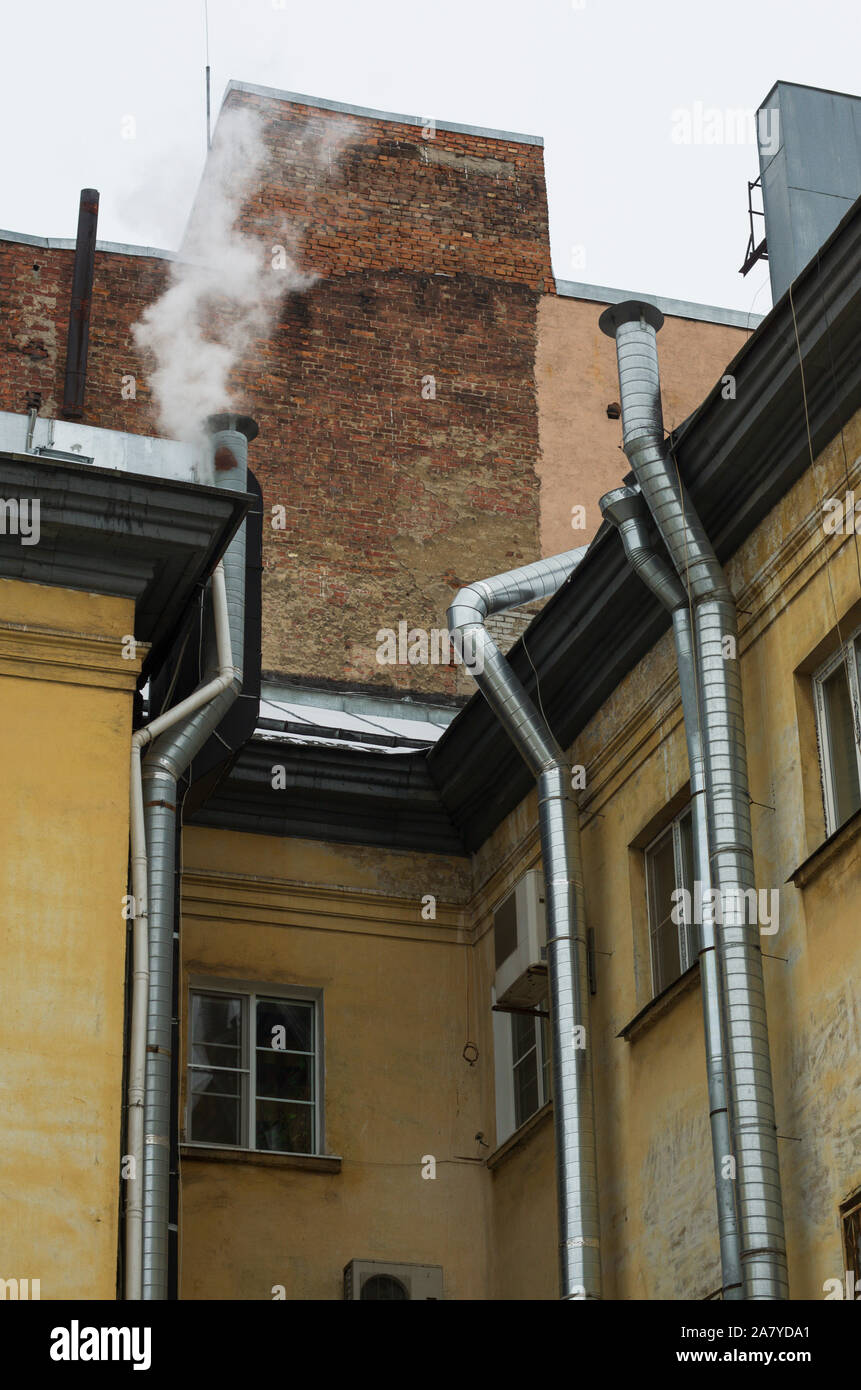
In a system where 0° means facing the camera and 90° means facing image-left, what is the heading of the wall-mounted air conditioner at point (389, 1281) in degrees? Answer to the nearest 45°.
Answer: approximately 0°

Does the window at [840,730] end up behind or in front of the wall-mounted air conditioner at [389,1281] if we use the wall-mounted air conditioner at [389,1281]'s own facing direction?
in front

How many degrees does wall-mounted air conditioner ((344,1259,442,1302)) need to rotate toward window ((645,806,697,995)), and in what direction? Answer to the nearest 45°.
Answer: approximately 45° to its left

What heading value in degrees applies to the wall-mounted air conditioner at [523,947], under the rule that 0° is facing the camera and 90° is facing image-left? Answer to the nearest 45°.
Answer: approximately 45°

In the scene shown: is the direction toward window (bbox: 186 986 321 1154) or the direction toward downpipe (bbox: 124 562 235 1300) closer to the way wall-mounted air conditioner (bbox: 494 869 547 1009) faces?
the downpipe

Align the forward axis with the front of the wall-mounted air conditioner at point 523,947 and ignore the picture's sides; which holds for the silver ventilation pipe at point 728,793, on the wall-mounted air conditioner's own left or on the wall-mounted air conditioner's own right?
on the wall-mounted air conditioner's own left
